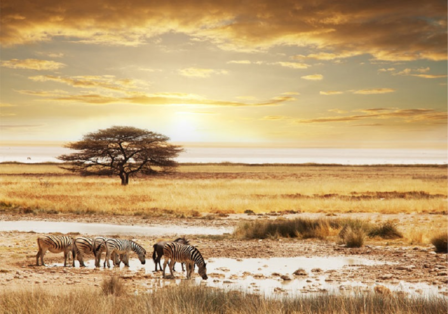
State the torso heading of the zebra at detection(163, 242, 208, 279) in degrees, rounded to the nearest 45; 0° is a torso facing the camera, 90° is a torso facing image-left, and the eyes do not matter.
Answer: approximately 270°

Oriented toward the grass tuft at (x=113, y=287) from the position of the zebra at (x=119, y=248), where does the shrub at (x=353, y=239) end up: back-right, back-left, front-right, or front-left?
back-left

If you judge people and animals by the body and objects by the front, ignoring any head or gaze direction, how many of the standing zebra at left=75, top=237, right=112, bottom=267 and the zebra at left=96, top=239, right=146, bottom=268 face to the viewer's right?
2

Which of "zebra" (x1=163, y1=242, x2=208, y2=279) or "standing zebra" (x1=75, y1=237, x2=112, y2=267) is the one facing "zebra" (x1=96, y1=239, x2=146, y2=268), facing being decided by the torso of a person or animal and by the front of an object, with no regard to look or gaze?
the standing zebra

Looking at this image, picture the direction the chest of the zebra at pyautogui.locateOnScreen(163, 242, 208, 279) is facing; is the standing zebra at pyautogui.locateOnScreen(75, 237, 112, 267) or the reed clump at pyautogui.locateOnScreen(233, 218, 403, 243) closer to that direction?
the reed clump

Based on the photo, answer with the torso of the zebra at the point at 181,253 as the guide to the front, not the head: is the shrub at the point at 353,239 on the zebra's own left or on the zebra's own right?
on the zebra's own left

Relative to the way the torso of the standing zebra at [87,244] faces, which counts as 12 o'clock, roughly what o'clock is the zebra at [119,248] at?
The zebra is roughly at 12 o'clock from the standing zebra.

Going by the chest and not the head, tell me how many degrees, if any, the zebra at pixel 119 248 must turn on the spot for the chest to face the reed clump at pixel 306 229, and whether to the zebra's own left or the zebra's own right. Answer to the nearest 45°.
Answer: approximately 45° to the zebra's own left

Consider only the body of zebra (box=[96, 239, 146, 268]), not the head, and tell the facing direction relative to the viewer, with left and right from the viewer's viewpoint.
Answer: facing to the right of the viewer

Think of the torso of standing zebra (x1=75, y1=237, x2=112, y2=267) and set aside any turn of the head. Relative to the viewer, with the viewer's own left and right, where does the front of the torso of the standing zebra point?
facing to the right of the viewer
